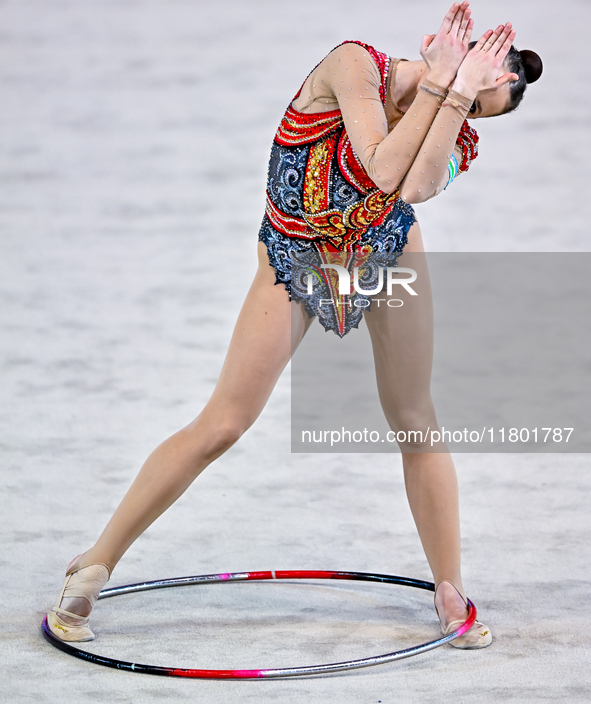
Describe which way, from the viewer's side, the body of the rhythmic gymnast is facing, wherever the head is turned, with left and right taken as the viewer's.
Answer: facing the viewer
